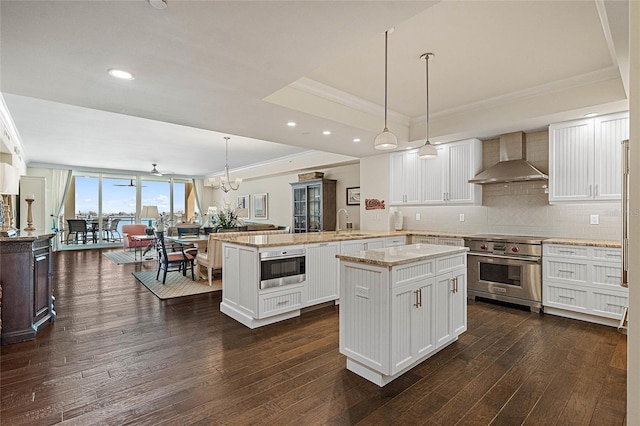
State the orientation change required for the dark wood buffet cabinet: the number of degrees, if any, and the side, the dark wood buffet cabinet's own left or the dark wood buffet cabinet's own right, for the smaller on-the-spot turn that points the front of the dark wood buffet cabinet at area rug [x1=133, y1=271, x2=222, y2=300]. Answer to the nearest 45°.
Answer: approximately 45° to the dark wood buffet cabinet's own left

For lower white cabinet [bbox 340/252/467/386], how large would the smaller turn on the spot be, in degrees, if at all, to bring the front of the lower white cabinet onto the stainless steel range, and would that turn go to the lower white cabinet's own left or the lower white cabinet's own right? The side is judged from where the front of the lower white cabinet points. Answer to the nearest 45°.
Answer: approximately 90° to the lower white cabinet's own left

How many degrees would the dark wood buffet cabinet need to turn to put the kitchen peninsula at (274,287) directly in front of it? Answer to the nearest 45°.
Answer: approximately 45° to its right

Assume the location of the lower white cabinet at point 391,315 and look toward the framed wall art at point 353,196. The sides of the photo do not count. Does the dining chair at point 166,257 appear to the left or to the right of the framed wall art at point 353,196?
left

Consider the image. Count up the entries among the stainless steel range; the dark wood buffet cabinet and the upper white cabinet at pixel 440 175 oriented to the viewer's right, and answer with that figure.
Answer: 1

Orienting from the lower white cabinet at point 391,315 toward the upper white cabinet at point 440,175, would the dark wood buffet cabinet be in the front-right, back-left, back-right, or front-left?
back-left

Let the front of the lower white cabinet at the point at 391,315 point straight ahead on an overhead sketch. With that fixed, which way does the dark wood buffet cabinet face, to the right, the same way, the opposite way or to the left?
to the left

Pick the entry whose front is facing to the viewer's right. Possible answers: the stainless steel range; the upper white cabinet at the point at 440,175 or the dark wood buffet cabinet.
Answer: the dark wood buffet cabinet

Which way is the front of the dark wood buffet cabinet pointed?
to the viewer's right

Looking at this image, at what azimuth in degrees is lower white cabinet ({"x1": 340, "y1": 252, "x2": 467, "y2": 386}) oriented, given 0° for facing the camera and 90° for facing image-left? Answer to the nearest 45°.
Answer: approximately 315°

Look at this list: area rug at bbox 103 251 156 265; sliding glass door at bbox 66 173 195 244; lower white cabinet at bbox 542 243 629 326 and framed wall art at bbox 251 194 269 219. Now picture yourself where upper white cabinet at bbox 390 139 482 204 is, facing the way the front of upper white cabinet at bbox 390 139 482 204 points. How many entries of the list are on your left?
1
